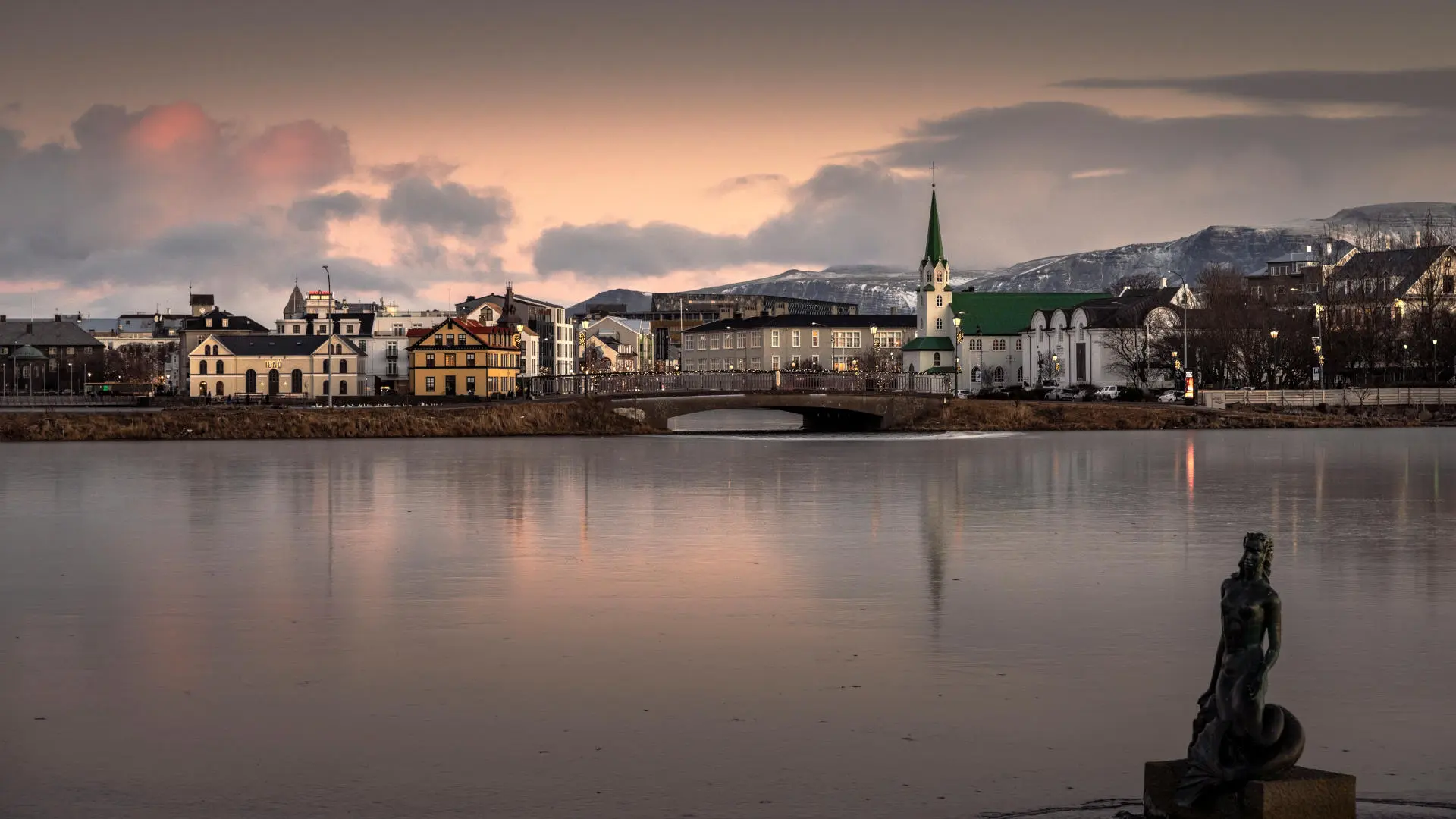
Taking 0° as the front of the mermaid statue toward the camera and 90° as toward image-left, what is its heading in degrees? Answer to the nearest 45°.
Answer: approximately 45°
